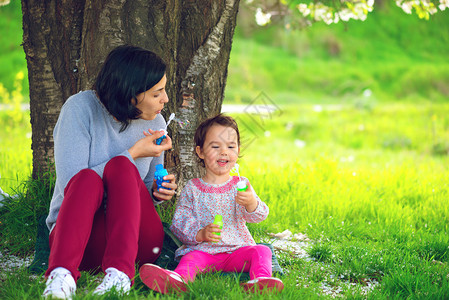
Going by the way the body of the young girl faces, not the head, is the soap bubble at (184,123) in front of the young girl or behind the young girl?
behind

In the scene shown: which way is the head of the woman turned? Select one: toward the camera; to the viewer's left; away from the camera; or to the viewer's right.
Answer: to the viewer's right

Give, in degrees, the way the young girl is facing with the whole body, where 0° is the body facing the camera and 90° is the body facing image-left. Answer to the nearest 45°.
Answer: approximately 0°

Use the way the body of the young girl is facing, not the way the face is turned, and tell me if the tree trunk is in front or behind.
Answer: behind
